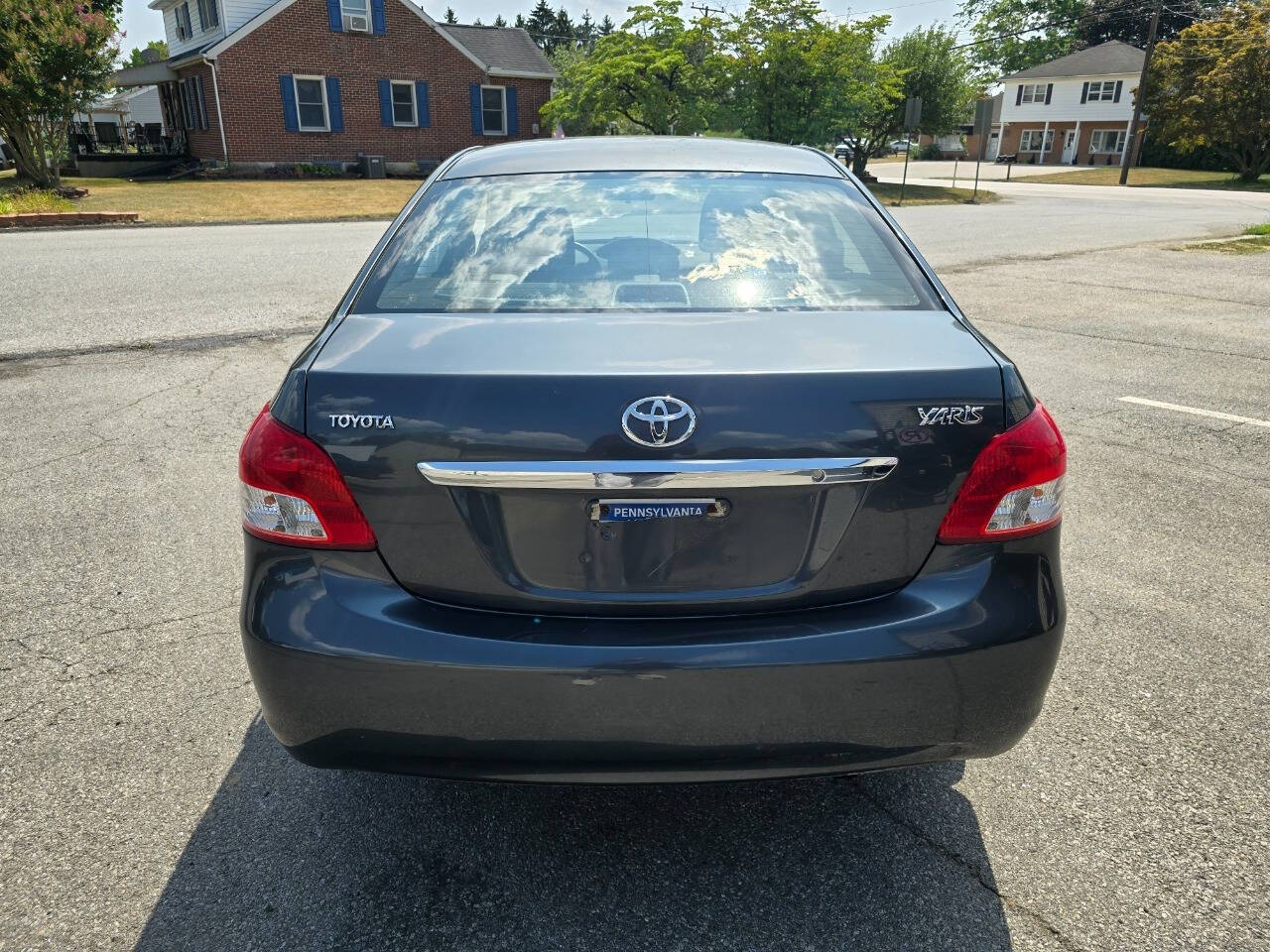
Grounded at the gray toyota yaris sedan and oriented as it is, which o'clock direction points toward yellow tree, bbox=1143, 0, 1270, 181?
The yellow tree is roughly at 1 o'clock from the gray toyota yaris sedan.

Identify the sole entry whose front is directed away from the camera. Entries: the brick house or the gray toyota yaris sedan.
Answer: the gray toyota yaris sedan

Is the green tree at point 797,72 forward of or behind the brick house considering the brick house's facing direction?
behind

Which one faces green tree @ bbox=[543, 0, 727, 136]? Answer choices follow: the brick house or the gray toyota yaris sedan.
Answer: the gray toyota yaris sedan

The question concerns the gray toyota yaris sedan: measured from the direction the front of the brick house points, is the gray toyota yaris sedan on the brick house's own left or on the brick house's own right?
on the brick house's own left

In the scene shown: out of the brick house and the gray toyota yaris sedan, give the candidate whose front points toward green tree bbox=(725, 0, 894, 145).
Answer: the gray toyota yaris sedan

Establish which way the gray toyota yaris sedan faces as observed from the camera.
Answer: facing away from the viewer
